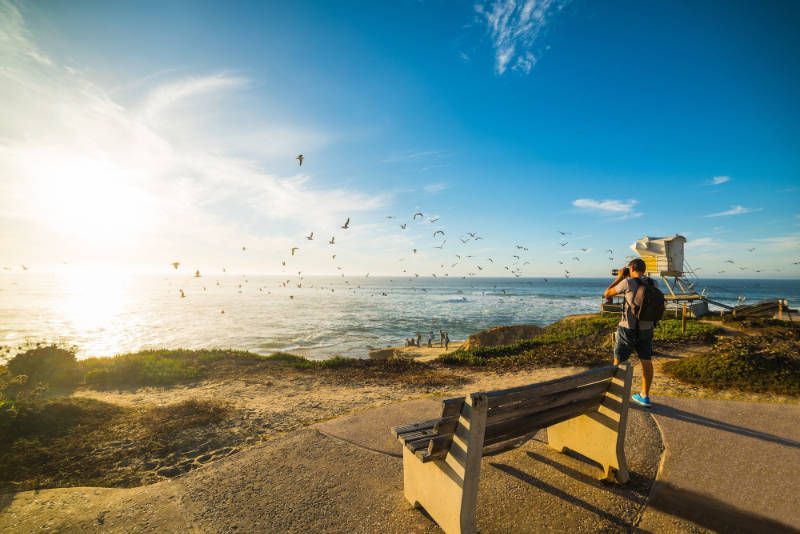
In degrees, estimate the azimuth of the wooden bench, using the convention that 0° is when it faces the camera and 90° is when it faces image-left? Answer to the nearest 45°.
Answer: approximately 135°

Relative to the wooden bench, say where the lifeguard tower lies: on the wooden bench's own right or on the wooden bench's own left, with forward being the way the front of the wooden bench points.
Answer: on the wooden bench's own right

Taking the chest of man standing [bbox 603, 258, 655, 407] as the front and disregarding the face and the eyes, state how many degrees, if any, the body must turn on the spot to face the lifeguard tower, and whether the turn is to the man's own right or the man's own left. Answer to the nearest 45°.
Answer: approximately 45° to the man's own right

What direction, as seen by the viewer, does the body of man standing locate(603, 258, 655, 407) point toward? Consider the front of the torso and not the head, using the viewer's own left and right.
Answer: facing away from the viewer and to the left of the viewer

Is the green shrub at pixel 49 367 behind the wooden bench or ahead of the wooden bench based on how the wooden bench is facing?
ahead

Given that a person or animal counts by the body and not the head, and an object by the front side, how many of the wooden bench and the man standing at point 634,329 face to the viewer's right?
0

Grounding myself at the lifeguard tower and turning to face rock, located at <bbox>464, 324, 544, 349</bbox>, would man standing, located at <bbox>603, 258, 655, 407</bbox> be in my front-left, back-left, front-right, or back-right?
front-left

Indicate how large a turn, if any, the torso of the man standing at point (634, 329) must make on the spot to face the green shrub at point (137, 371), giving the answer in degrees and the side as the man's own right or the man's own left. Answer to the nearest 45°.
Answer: approximately 45° to the man's own left

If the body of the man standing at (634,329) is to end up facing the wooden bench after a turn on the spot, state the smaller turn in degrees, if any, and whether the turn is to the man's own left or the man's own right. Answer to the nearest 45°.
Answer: approximately 135° to the man's own left

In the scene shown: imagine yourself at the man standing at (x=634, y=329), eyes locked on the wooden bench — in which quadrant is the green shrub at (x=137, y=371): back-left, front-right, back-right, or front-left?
front-right

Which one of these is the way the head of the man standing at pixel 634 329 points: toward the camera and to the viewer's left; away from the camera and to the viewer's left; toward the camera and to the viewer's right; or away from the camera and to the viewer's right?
away from the camera and to the viewer's left

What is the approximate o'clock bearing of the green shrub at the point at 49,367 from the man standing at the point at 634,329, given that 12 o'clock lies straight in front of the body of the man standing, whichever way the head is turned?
The green shrub is roughly at 10 o'clock from the man standing.

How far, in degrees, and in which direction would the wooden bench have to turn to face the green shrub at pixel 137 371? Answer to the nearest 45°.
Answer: approximately 45° to its left

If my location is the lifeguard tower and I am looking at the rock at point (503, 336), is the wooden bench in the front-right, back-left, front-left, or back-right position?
front-left
